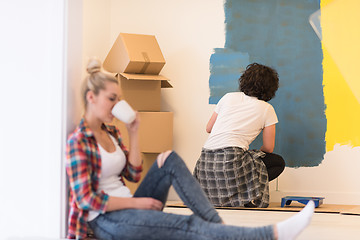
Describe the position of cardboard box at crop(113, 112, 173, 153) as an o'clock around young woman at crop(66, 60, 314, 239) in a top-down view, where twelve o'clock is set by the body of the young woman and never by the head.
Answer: The cardboard box is roughly at 9 o'clock from the young woman.

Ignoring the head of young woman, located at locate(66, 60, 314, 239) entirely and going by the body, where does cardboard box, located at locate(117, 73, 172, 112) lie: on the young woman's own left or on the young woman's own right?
on the young woman's own left

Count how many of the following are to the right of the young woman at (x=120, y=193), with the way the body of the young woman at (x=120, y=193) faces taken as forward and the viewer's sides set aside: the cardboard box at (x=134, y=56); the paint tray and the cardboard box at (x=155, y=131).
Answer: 0

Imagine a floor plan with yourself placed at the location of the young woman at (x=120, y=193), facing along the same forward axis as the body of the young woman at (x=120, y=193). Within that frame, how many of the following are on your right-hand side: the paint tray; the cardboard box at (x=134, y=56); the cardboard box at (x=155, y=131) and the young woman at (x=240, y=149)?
0

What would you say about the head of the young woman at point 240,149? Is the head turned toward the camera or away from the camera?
away from the camera

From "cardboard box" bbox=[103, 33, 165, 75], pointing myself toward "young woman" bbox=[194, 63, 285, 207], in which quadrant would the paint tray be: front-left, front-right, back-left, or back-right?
front-left

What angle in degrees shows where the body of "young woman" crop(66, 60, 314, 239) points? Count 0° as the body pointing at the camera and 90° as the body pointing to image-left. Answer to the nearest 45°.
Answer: approximately 270°

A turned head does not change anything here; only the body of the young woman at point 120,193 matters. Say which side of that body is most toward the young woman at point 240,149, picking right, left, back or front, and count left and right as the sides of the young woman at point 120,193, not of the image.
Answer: left

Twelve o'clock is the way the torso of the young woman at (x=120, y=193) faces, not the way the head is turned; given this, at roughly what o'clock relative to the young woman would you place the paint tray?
The paint tray is roughly at 10 o'clock from the young woman.

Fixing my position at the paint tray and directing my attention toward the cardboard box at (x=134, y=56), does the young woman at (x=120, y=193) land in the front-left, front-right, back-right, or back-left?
front-left

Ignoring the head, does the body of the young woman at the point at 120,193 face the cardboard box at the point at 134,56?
no
